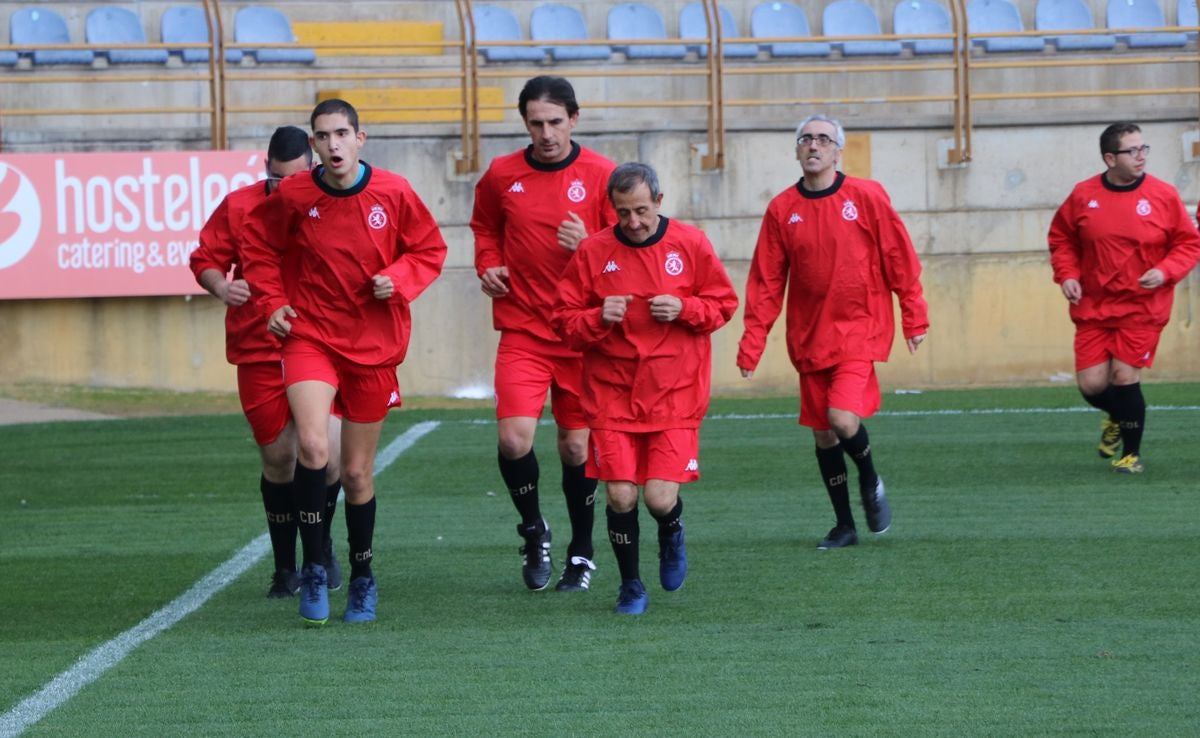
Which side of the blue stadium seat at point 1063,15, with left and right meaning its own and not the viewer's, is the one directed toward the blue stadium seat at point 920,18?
right

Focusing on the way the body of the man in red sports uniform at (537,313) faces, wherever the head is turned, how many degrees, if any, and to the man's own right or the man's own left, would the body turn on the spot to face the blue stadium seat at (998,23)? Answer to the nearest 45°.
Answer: approximately 180°

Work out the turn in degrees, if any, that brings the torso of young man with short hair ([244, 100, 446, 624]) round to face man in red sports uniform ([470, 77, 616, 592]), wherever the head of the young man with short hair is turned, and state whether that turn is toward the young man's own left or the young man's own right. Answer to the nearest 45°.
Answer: approximately 135° to the young man's own left

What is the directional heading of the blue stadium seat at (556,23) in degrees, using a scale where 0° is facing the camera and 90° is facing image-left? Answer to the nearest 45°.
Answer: approximately 315°

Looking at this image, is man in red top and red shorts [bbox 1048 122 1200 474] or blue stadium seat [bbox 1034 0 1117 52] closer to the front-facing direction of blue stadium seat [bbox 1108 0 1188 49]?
the man in red top and red shorts

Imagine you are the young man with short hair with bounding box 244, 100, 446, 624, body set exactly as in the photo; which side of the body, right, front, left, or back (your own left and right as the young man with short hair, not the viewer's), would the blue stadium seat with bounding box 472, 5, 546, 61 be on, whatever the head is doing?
back
